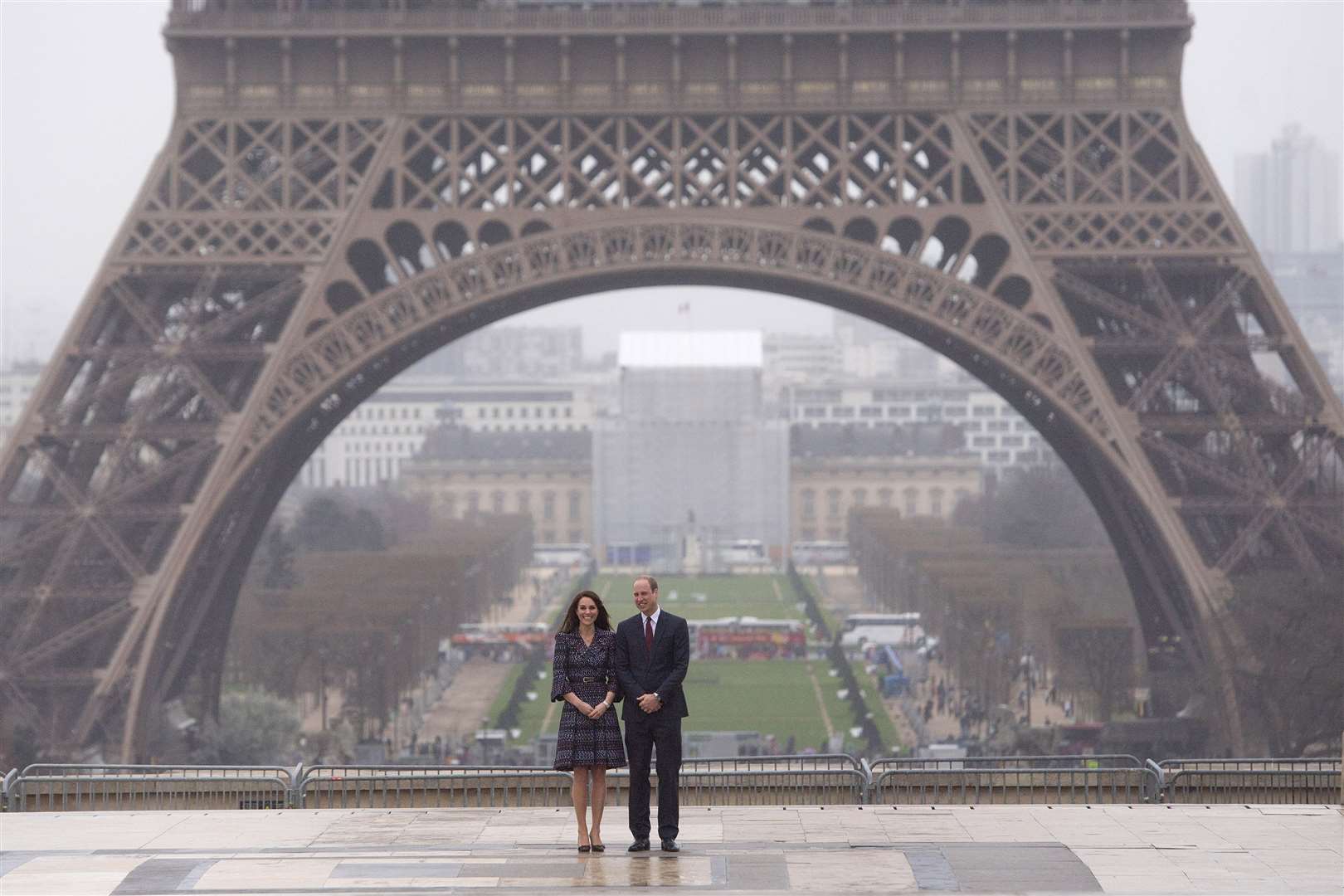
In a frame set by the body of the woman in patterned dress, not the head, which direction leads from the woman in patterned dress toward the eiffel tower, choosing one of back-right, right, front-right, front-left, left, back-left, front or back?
back

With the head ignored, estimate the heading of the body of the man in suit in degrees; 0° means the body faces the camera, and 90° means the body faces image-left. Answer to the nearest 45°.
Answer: approximately 0°

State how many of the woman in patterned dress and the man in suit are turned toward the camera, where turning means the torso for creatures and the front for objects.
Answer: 2

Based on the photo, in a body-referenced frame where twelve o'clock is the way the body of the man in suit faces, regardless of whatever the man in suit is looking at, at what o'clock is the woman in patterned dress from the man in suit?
The woman in patterned dress is roughly at 3 o'clock from the man in suit.

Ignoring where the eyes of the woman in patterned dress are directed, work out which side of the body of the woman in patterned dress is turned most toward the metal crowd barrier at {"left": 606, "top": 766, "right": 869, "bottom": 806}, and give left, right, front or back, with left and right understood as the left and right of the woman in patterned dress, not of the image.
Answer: back

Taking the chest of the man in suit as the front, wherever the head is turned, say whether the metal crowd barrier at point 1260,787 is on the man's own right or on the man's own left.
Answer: on the man's own left

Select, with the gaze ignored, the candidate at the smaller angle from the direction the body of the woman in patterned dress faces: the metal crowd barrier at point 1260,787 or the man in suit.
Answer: the man in suit

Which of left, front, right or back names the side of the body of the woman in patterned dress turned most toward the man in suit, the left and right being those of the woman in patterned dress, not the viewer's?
left

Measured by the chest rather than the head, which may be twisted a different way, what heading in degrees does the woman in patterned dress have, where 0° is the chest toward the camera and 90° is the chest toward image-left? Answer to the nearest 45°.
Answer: approximately 0°

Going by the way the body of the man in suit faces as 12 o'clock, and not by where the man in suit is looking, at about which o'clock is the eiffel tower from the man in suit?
The eiffel tower is roughly at 6 o'clock from the man in suit.

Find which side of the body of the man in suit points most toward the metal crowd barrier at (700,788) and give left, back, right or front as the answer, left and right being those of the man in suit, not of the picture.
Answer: back
